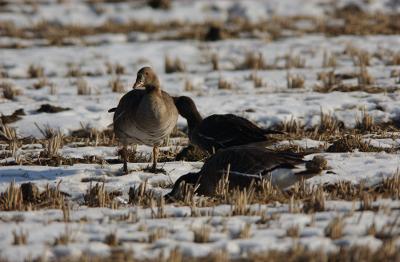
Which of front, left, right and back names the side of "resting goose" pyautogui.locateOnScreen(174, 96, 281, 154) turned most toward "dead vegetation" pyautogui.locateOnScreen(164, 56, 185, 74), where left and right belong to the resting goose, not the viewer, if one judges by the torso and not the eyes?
right

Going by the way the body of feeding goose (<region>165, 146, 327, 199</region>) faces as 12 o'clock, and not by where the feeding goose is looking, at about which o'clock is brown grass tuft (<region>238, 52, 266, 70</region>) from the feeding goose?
The brown grass tuft is roughly at 3 o'clock from the feeding goose.

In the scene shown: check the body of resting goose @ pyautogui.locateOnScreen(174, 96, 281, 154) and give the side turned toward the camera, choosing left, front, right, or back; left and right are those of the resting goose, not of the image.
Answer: left

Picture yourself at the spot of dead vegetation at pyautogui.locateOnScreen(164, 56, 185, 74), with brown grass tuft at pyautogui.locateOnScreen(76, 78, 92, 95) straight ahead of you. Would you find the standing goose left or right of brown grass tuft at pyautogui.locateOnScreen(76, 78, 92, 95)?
left

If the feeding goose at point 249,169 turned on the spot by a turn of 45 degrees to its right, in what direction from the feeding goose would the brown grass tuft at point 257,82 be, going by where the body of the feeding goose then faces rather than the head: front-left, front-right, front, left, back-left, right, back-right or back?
front-right

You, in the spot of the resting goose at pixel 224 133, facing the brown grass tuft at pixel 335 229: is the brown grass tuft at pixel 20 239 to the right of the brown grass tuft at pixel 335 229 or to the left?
right

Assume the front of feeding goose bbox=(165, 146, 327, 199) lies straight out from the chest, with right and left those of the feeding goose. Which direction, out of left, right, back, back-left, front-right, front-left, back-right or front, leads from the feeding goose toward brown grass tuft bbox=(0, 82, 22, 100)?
front-right

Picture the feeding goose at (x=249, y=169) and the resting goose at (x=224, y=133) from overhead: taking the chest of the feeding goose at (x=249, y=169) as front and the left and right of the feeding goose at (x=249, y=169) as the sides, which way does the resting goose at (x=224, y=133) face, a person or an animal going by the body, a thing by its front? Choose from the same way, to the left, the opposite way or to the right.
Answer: the same way

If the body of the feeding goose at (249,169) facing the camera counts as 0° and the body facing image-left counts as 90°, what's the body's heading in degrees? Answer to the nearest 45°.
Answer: approximately 90°

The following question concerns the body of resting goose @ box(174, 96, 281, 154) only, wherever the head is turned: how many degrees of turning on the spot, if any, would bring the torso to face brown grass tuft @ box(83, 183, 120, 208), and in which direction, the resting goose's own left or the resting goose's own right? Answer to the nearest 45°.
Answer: approximately 45° to the resting goose's own left

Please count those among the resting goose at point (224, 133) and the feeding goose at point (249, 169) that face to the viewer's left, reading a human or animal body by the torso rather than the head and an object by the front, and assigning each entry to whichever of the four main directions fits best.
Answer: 2

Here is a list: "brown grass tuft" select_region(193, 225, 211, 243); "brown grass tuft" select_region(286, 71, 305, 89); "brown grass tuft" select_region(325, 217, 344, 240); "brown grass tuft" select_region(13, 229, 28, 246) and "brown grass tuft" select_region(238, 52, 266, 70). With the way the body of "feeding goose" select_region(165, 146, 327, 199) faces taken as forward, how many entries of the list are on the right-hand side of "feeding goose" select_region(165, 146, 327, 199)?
2

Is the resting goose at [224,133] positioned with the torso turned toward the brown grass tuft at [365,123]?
no

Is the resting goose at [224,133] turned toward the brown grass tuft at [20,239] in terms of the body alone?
no

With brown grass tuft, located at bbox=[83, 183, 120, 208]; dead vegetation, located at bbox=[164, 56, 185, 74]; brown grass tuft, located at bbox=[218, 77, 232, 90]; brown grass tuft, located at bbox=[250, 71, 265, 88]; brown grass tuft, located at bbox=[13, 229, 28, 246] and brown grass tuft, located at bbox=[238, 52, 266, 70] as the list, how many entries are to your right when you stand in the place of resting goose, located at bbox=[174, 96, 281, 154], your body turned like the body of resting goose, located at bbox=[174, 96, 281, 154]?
4

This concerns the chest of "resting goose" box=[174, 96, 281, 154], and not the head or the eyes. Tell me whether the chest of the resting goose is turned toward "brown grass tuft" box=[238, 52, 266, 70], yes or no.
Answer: no
